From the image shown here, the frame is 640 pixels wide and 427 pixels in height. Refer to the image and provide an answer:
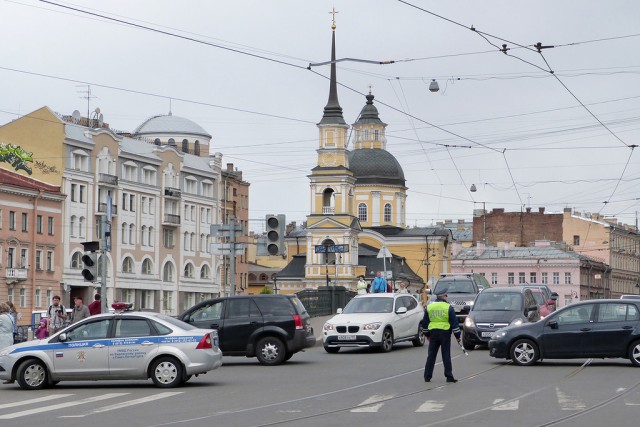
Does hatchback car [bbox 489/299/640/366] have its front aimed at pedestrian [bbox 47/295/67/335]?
yes

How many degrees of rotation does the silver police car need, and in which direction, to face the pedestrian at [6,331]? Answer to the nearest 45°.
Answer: approximately 45° to its right

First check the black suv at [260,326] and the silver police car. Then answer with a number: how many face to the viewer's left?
2

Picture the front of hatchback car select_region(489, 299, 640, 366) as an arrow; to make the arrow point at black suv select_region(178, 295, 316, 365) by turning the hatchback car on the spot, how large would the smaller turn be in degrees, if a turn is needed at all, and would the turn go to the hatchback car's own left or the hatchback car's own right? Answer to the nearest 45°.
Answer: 0° — it already faces it

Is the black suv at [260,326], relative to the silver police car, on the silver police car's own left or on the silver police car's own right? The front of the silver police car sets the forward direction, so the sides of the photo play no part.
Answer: on the silver police car's own right

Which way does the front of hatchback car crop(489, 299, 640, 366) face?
to the viewer's left

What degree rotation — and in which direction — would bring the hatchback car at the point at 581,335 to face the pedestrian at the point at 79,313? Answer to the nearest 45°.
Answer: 0° — it already faces them

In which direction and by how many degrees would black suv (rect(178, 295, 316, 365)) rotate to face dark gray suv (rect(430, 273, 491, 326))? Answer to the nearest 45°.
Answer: approximately 135° to its right

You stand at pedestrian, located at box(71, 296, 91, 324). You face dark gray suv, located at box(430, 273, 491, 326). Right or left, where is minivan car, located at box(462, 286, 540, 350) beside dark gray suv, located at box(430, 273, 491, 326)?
right

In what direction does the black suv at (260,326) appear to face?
to the viewer's left

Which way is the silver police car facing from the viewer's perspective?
to the viewer's left

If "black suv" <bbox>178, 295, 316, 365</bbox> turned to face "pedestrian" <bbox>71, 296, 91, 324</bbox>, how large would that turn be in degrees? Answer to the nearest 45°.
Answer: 0° — it already faces them

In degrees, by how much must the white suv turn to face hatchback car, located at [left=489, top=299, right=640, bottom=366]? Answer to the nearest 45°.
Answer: approximately 90° to its left
